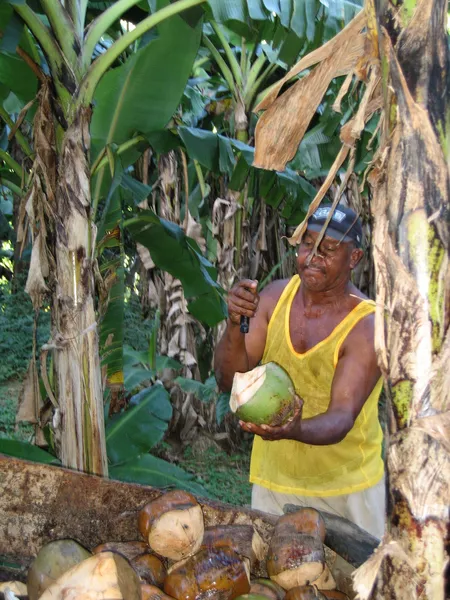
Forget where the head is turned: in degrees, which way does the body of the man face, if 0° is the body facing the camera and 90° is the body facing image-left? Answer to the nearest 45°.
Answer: approximately 45°

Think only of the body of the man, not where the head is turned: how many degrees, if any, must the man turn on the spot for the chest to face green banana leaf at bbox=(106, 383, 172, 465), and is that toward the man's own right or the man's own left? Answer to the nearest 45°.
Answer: approximately 90° to the man's own right

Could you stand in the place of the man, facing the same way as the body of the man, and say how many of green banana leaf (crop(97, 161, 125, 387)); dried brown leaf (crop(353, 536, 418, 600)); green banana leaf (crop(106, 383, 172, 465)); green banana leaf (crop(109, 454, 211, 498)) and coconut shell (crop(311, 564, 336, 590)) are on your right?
3

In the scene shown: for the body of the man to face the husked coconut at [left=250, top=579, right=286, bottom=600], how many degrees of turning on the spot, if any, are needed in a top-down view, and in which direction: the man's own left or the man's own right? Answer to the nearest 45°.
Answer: approximately 45° to the man's own left

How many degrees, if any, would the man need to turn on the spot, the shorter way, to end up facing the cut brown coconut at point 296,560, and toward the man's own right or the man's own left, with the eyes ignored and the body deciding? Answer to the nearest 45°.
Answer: approximately 45° to the man's own left

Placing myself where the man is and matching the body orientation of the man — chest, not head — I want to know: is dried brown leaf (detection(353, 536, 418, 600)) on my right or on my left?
on my left
